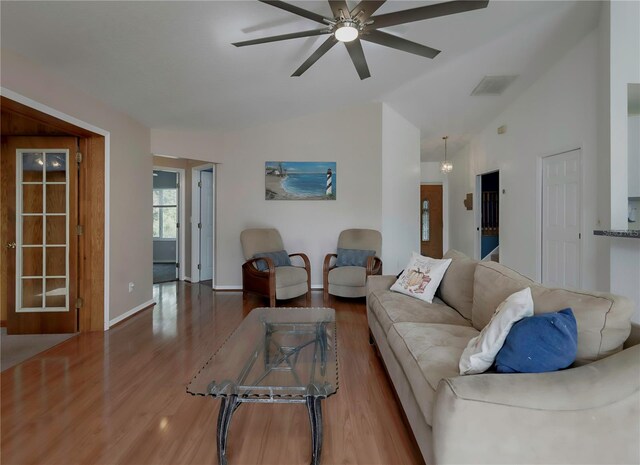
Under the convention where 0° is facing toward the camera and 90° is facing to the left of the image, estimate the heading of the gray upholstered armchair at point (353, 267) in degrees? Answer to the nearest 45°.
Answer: approximately 45°

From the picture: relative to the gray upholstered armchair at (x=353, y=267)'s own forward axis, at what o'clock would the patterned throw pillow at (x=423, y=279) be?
The patterned throw pillow is roughly at 10 o'clock from the gray upholstered armchair.

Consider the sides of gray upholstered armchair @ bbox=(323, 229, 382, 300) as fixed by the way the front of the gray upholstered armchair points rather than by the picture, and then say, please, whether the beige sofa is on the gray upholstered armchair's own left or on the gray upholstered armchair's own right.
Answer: on the gray upholstered armchair's own left

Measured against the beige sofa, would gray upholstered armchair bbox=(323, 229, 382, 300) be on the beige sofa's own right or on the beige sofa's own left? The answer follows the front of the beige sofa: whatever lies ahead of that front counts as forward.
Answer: on the beige sofa's own right

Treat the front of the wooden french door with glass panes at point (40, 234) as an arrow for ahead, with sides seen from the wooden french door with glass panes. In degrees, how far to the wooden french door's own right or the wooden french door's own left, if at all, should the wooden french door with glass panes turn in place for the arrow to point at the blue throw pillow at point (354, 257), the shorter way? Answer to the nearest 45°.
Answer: approximately 90° to the wooden french door's own left

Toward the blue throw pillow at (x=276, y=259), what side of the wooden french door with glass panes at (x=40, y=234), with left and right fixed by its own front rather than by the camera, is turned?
left

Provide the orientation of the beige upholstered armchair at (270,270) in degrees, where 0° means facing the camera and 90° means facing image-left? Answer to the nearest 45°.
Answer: approximately 315°
